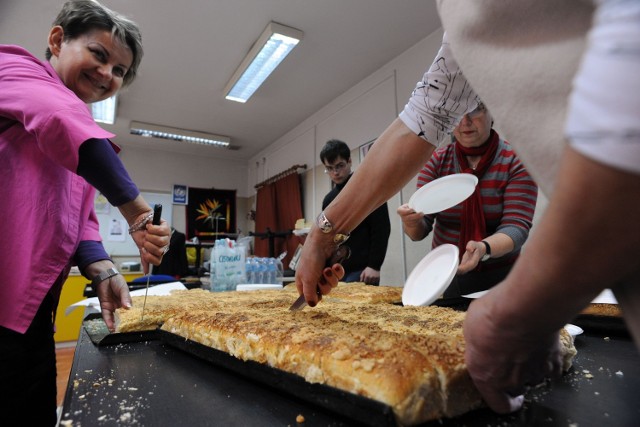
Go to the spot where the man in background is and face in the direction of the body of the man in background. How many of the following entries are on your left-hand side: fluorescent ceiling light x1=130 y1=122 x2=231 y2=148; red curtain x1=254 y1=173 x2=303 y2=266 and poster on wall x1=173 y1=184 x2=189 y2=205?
0

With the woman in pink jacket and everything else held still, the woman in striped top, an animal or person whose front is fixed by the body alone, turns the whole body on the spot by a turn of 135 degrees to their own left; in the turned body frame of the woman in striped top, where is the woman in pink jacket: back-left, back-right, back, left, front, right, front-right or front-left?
back-right

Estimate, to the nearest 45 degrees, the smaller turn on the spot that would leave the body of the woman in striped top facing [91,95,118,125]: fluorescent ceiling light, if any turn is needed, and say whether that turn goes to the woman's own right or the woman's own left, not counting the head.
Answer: approximately 45° to the woman's own right

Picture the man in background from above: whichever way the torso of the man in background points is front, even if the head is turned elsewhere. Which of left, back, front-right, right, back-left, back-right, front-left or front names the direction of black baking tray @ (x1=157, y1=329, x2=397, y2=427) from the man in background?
front-left

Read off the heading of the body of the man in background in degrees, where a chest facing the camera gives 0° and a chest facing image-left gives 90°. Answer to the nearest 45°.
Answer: approximately 45°

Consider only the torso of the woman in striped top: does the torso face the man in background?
no

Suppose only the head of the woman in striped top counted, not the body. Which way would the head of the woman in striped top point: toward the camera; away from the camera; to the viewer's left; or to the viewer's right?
toward the camera

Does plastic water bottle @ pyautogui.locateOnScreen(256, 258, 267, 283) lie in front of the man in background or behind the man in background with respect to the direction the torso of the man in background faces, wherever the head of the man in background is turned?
in front

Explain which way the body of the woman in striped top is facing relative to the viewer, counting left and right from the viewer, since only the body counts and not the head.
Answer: facing the viewer and to the left of the viewer

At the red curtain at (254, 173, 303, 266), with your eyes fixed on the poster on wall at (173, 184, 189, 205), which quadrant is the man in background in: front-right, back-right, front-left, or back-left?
back-left

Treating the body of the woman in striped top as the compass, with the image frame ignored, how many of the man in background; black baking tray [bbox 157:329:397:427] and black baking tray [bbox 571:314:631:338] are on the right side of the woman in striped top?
1

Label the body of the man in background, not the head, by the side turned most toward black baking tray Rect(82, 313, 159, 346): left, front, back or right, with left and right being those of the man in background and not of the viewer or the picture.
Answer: front

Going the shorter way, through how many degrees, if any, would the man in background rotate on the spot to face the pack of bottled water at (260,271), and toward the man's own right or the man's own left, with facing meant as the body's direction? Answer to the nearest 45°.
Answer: approximately 45° to the man's own right

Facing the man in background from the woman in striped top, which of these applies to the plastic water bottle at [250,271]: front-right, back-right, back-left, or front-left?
front-left

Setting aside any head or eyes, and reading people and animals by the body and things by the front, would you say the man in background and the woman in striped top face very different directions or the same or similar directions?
same or similar directions

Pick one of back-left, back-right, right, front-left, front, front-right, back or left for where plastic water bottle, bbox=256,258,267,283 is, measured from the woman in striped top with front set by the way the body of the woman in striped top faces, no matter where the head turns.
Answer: front-right

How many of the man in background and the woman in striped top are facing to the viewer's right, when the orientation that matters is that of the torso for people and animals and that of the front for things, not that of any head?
0

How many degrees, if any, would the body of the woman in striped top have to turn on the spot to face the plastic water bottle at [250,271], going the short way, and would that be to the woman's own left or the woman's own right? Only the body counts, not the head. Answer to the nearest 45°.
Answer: approximately 45° to the woman's own right

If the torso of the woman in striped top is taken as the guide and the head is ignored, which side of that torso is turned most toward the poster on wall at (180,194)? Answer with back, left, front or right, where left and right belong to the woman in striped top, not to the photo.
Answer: right

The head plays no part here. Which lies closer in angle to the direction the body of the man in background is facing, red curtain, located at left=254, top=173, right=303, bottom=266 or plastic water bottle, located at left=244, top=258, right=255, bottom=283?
the plastic water bottle
